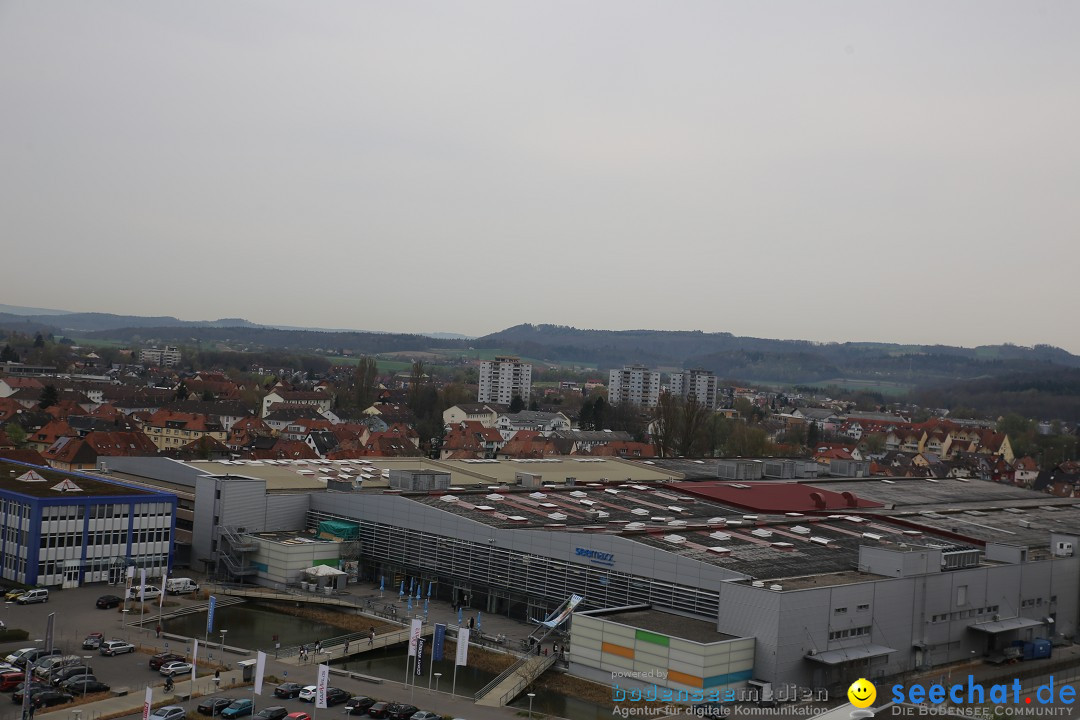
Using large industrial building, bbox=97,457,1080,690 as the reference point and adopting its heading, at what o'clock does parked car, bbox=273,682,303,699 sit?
The parked car is roughly at 12 o'clock from the large industrial building.

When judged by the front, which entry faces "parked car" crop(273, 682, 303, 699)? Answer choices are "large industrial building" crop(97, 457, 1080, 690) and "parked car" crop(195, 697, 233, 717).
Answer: the large industrial building

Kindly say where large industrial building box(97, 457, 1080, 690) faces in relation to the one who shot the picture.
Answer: facing the viewer and to the left of the viewer

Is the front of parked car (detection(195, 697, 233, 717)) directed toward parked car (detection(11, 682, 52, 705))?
no

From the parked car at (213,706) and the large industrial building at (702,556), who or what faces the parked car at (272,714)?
the large industrial building

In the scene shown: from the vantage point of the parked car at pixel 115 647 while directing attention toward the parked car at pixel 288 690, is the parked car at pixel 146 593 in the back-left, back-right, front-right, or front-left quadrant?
back-left

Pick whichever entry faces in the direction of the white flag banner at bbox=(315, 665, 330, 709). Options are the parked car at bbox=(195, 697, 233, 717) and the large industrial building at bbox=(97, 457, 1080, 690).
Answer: the large industrial building

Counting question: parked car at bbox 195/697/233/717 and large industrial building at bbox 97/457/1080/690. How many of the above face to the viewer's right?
0

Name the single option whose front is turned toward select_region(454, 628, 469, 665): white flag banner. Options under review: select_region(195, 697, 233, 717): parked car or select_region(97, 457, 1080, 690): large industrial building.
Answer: the large industrial building

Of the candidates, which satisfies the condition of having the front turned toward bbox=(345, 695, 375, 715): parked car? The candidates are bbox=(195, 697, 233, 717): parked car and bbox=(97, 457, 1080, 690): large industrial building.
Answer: the large industrial building
